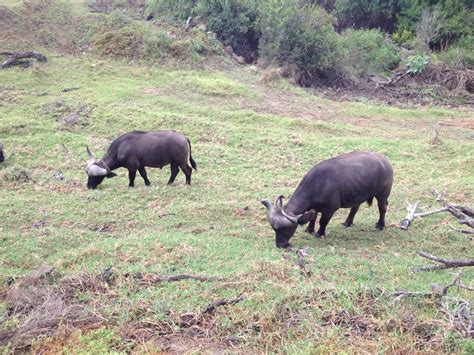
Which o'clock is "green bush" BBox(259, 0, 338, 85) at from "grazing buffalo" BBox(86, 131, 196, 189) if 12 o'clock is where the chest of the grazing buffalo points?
The green bush is roughly at 4 o'clock from the grazing buffalo.

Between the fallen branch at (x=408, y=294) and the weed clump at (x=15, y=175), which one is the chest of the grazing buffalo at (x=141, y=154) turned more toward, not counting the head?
the weed clump

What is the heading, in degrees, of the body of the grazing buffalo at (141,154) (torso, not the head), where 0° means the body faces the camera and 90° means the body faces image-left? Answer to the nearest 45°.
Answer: approximately 90°

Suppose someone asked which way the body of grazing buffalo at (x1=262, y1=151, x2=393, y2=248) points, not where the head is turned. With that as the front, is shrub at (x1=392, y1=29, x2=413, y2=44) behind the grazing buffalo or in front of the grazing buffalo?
behind

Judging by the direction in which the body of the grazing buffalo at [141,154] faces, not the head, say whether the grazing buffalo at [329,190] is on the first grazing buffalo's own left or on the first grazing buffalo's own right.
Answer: on the first grazing buffalo's own left

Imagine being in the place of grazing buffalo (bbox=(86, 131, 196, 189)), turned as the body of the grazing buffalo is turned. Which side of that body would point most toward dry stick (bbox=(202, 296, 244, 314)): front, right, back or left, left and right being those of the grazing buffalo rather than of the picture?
left

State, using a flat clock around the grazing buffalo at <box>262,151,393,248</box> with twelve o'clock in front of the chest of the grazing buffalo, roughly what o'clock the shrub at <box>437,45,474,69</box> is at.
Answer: The shrub is roughly at 5 o'clock from the grazing buffalo.

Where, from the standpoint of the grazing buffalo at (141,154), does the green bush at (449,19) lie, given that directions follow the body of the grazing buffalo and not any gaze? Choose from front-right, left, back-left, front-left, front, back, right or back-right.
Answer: back-right

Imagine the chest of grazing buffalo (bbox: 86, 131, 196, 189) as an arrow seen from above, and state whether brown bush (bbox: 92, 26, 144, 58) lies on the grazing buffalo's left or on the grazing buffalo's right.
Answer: on the grazing buffalo's right
